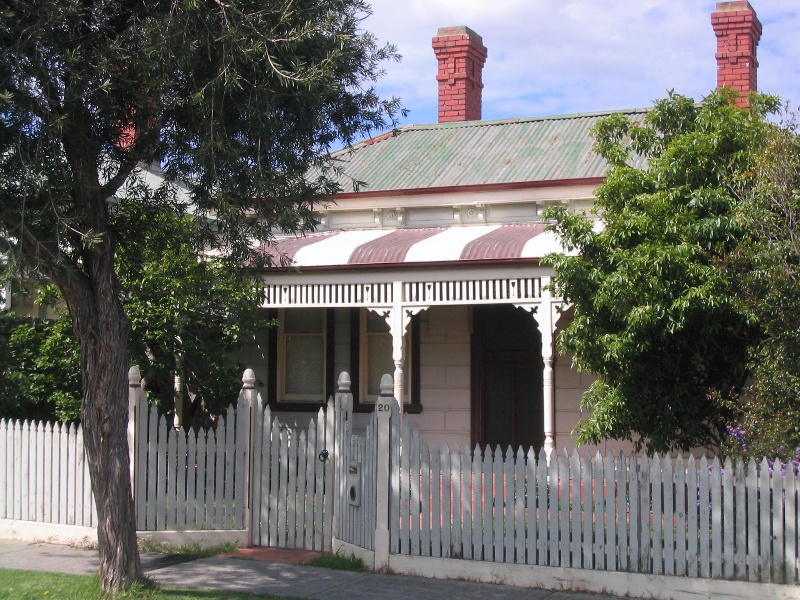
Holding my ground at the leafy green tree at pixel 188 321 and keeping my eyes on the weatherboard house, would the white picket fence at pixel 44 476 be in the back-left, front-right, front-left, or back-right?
back-right

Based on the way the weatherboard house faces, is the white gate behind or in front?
in front

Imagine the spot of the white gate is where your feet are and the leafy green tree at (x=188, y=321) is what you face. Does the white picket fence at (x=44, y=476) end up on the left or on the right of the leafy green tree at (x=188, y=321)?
left

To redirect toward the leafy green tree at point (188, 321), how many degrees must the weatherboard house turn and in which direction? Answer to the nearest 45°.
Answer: approximately 45° to its right

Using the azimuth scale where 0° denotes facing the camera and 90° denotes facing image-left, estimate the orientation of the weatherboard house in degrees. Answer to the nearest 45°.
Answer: approximately 0°

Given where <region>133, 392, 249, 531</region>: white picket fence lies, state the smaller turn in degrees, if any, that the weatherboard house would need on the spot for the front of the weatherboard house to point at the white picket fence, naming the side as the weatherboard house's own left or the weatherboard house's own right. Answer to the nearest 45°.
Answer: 0° — it already faces it

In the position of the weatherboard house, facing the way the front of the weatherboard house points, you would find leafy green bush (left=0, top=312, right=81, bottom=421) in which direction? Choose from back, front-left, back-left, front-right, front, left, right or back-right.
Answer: front-right

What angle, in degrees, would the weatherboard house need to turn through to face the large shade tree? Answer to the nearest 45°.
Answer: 0° — it already faces it

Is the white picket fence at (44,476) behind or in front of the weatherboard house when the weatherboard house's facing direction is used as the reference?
in front
